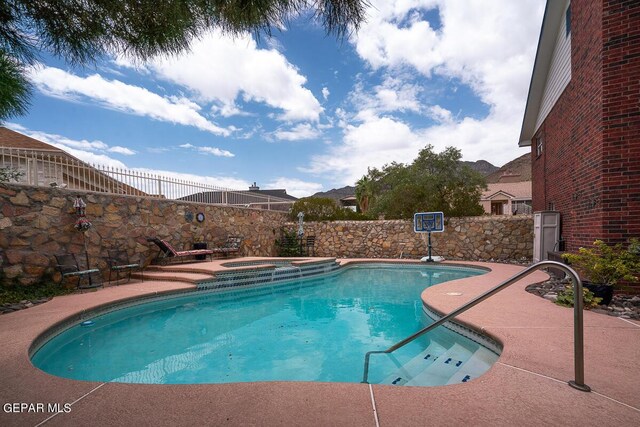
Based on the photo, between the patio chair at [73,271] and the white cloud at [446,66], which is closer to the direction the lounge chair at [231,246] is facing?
the patio chair

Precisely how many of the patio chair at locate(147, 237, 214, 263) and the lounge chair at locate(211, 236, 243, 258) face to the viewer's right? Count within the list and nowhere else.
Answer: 1

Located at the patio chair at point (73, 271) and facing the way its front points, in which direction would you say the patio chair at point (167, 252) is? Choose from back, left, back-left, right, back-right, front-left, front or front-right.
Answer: left

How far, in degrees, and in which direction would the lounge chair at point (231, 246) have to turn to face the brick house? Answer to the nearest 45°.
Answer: approximately 90° to its left

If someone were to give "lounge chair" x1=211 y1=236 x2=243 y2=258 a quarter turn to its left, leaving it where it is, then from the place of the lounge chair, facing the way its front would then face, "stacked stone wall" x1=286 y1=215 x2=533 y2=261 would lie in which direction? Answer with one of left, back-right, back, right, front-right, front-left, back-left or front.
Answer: front-left

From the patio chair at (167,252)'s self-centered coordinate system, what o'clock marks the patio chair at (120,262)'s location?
the patio chair at (120,262) is roughly at 5 o'clock from the patio chair at (167,252).

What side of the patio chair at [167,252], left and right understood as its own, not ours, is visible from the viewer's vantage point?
right

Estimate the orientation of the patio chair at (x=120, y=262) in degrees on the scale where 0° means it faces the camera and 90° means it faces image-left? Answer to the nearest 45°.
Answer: approximately 315°

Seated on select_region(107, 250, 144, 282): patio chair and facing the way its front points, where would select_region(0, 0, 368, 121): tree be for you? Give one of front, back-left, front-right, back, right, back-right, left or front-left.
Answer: front-right

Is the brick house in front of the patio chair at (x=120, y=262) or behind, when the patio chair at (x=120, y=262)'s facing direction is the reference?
in front

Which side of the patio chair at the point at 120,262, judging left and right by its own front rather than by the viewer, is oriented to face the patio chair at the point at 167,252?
left

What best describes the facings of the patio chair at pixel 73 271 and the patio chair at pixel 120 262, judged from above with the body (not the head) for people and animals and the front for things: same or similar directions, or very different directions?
same or similar directions
